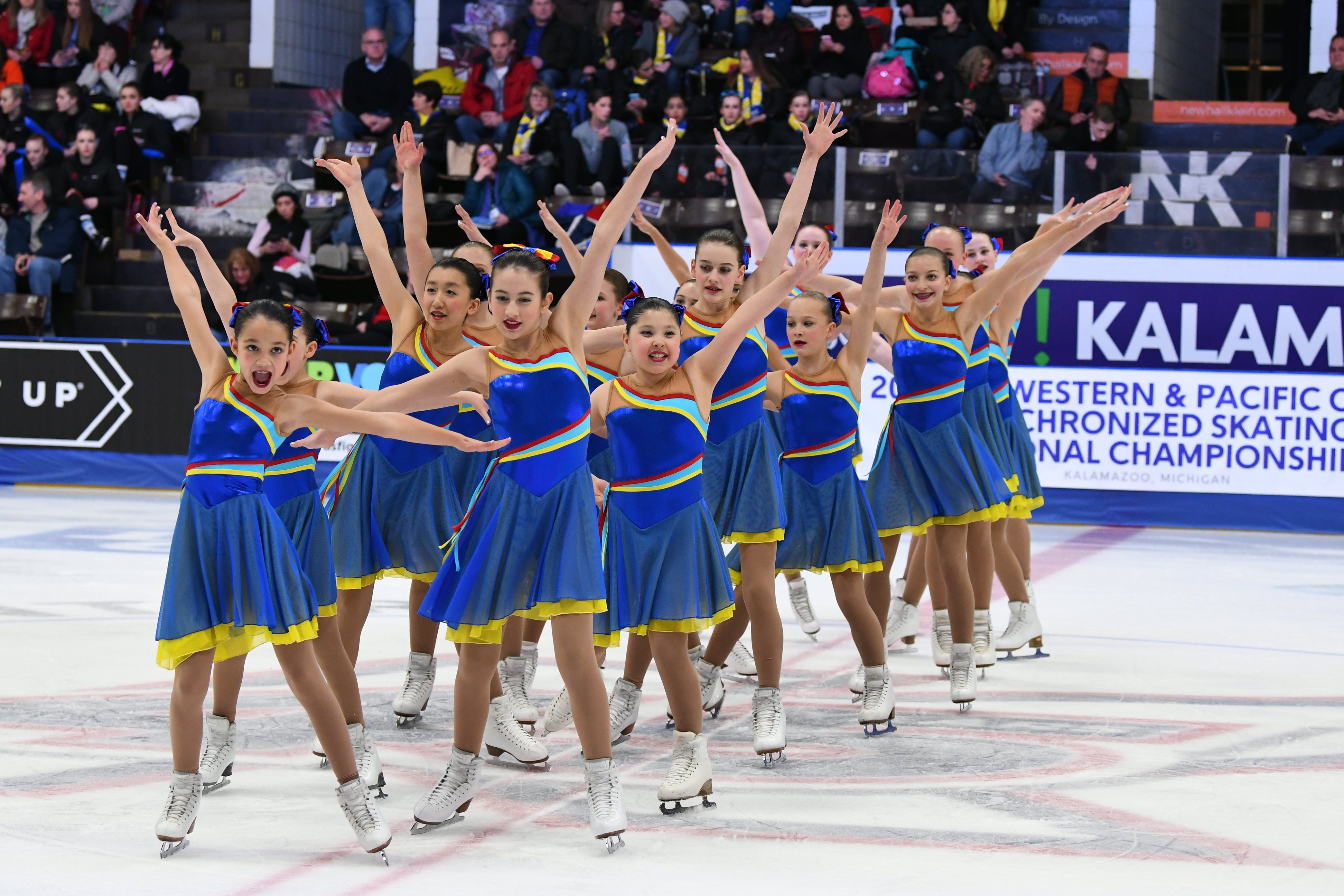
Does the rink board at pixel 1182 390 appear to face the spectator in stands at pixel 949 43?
no

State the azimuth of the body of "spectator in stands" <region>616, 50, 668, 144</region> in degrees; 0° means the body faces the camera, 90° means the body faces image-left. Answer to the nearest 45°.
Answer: approximately 0°

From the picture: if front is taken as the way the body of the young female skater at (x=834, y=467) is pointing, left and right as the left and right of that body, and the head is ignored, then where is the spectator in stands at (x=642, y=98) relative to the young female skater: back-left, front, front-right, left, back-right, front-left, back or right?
back-right

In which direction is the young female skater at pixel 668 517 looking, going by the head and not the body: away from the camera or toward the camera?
toward the camera

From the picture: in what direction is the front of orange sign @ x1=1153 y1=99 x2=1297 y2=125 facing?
toward the camera

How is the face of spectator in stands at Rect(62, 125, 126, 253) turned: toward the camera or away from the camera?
toward the camera

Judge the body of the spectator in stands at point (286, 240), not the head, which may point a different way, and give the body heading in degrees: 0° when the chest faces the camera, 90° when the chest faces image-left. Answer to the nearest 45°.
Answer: approximately 0°

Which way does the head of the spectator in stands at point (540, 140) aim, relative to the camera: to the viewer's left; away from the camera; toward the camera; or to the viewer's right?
toward the camera

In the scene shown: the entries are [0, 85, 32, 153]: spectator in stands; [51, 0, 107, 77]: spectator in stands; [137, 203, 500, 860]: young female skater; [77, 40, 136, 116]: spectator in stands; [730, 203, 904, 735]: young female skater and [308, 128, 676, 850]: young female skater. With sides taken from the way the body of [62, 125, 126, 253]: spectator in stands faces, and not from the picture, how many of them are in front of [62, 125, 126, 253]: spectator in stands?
3

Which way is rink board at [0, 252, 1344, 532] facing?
toward the camera

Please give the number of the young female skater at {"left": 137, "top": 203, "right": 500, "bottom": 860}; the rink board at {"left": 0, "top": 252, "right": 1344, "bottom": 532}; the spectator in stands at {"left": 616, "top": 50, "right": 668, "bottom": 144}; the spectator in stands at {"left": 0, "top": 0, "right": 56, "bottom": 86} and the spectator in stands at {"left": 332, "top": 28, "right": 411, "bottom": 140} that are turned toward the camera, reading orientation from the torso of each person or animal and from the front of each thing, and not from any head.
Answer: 5

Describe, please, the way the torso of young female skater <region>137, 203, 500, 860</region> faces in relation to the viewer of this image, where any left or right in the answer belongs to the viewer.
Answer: facing the viewer

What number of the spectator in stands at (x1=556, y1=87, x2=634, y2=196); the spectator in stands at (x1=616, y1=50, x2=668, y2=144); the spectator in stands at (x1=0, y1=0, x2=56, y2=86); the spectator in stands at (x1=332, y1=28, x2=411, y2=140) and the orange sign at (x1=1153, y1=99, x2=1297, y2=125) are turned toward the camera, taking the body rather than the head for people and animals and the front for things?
5

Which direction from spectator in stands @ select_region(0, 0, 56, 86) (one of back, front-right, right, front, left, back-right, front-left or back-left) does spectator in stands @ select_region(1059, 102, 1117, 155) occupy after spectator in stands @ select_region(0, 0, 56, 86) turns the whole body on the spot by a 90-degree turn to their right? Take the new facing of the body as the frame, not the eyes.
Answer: back-left

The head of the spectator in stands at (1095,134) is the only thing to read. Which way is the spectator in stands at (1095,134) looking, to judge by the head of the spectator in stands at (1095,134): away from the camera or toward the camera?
toward the camera

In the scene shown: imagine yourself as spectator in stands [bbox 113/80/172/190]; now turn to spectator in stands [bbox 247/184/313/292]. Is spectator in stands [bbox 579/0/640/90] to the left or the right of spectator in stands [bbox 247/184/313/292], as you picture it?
left

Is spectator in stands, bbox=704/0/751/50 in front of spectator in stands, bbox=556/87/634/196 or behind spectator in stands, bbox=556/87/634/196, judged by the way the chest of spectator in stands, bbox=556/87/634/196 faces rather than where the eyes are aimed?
behind

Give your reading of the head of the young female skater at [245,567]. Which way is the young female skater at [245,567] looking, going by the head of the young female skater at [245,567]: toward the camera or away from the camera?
toward the camera

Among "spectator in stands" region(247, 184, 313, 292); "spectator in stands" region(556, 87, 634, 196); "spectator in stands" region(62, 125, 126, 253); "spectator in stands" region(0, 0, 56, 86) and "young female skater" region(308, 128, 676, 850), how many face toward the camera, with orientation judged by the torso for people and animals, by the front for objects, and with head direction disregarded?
5

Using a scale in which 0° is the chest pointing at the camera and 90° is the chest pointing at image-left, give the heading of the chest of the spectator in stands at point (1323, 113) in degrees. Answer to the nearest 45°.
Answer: approximately 45°

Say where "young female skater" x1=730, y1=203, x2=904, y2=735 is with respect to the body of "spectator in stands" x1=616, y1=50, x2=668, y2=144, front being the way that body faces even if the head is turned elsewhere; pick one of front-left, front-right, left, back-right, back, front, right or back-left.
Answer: front

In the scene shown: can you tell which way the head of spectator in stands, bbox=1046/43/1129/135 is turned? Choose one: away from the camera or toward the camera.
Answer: toward the camera

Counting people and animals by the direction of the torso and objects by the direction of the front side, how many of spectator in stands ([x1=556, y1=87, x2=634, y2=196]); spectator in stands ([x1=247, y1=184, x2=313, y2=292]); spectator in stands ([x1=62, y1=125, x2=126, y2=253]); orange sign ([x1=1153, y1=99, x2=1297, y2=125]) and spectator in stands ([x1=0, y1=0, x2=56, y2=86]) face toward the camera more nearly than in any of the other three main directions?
5

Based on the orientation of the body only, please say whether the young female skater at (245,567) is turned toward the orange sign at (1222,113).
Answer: no
